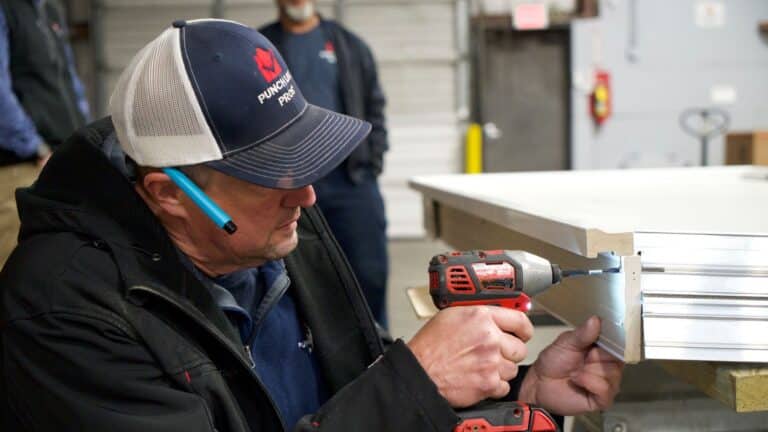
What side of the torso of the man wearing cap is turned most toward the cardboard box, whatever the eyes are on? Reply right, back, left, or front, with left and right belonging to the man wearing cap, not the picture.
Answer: left

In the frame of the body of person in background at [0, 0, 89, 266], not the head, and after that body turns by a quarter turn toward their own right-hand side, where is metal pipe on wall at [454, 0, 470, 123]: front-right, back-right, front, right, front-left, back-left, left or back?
back

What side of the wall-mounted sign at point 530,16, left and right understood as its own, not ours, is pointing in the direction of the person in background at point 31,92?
front

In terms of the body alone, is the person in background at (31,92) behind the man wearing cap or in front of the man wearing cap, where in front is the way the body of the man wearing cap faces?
behind

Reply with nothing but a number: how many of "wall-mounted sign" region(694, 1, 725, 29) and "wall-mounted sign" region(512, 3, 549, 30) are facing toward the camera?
2

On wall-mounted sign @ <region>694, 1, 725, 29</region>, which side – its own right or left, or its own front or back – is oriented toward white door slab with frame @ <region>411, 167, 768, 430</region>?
front

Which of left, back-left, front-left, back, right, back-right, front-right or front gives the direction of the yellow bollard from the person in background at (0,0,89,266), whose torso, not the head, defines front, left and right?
left

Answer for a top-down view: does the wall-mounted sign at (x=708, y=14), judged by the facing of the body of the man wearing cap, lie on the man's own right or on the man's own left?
on the man's own left

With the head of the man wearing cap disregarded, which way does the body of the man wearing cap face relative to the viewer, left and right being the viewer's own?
facing the viewer and to the right of the viewer

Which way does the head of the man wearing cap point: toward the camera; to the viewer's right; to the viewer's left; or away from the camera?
to the viewer's right

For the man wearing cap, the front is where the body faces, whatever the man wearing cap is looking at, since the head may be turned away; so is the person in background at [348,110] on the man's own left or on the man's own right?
on the man's own left

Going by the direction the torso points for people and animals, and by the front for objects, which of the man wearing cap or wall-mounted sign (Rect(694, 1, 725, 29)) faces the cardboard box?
the wall-mounted sign

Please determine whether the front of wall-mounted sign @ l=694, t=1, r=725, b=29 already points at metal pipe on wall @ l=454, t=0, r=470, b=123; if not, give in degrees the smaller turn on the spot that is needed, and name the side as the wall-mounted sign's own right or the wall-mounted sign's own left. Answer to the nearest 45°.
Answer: approximately 90° to the wall-mounted sign's own right
